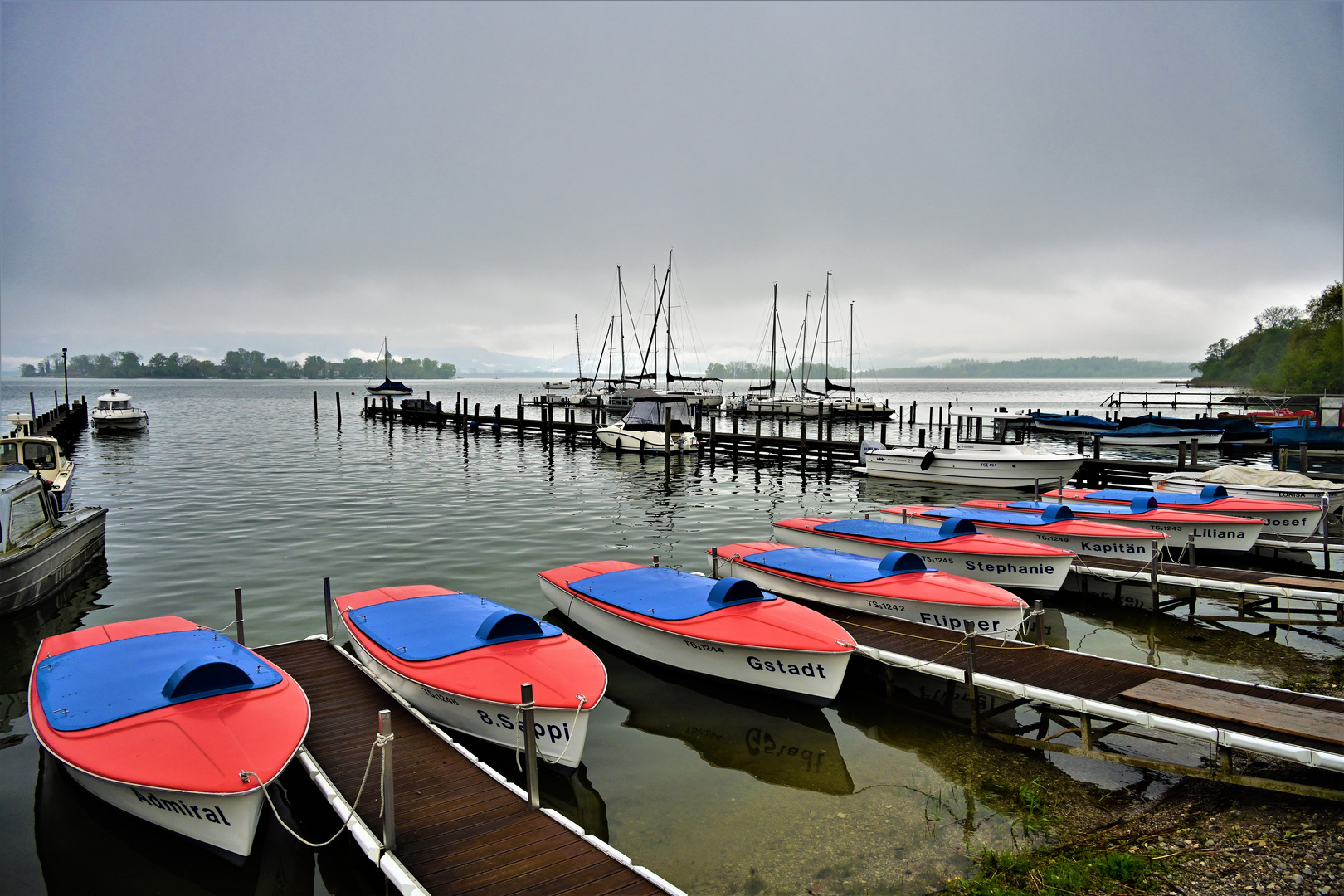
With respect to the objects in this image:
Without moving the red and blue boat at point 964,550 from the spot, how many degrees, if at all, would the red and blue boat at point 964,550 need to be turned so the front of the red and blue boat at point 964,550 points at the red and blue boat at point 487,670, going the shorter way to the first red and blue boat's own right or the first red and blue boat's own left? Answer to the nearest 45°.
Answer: approximately 90° to the first red and blue boat's own right

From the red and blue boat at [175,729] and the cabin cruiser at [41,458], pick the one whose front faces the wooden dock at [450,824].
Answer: the red and blue boat

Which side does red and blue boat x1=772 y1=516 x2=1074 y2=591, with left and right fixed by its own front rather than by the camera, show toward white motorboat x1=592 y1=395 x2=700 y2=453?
back

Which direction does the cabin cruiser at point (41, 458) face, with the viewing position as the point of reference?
facing away from the viewer and to the right of the viewer

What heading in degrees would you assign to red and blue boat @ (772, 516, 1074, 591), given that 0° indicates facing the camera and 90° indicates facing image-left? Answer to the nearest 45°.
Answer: approximately 315°

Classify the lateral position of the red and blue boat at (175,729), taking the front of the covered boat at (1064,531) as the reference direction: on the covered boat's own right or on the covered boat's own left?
on the covered boat's own right

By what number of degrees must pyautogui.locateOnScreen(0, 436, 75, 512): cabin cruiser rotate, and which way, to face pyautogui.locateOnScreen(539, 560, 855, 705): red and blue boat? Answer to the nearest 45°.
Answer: approximately 135° to its right
